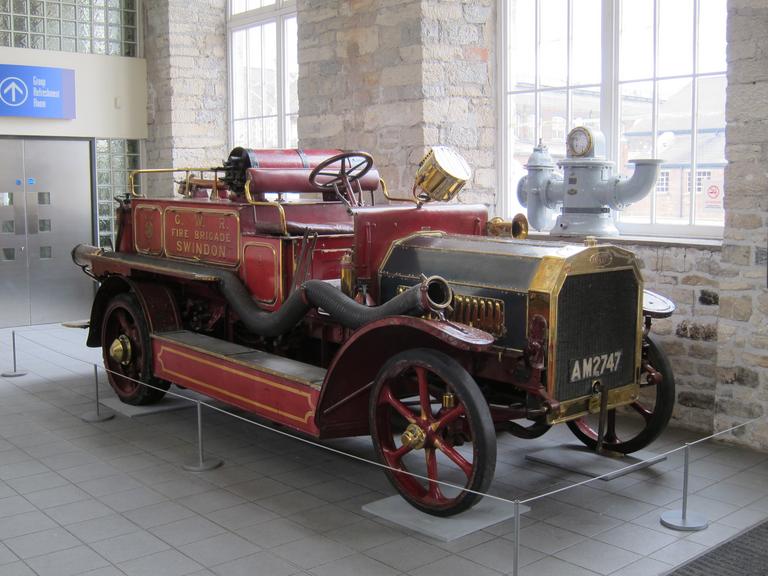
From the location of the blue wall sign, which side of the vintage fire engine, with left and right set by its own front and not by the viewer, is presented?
back

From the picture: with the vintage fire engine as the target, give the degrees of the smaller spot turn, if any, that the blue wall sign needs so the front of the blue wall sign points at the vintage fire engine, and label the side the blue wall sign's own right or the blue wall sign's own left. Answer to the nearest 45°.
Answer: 0° — it already faces it

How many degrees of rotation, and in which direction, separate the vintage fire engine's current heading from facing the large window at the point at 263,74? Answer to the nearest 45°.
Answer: approximately 135° to its left

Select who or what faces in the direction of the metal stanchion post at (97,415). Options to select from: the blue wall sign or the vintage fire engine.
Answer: the blue wall sign

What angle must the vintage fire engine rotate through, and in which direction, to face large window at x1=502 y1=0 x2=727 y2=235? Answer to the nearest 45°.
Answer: approximately 90° to its left

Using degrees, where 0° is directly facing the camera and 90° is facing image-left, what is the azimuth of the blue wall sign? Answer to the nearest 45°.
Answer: approximately 0°

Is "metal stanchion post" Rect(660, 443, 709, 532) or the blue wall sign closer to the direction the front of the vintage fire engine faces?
the metal stanchion post

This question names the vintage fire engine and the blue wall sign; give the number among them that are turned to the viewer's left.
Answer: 0

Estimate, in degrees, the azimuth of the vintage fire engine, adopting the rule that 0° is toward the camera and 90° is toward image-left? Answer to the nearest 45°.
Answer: approximately 315°

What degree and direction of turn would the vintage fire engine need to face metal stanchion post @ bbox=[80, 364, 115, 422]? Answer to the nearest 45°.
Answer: approximately 180°
